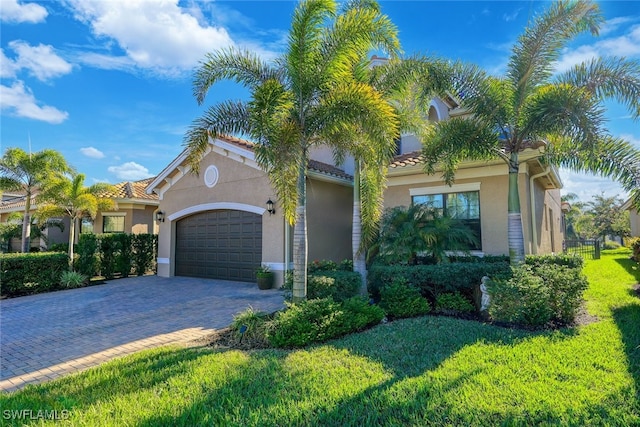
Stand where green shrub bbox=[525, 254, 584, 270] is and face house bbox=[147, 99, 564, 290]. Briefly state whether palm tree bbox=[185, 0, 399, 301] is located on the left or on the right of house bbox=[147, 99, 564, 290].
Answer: left

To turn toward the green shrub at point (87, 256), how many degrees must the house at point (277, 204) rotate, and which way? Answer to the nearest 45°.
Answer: approximately 45° to its right

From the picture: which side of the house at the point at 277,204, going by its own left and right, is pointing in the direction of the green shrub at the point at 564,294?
left

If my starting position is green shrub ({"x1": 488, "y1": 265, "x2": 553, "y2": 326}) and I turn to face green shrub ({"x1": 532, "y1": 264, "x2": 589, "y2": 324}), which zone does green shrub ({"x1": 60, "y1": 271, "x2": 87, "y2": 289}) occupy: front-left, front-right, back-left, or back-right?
back-left

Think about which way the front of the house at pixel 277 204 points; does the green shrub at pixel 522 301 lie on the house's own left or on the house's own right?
on the house's own left

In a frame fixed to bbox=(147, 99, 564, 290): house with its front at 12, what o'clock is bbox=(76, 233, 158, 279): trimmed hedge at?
The trimmed hedge is roughly at 2 o'clock from the house.

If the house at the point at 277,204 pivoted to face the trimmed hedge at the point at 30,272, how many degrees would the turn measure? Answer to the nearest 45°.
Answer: approximately 45° to its right

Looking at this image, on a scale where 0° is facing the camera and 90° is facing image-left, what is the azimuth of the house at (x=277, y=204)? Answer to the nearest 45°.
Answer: approximately 45°

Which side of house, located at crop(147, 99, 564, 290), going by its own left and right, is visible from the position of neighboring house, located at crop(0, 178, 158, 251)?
right
